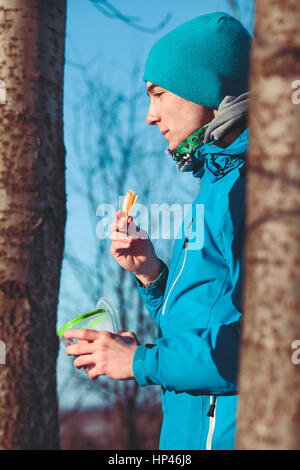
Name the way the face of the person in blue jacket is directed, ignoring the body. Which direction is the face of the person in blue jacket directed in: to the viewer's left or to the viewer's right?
to the viewer's left

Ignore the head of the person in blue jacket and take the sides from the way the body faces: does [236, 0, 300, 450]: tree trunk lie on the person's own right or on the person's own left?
on the person's own left

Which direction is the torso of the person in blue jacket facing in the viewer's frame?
to the viewer's left
